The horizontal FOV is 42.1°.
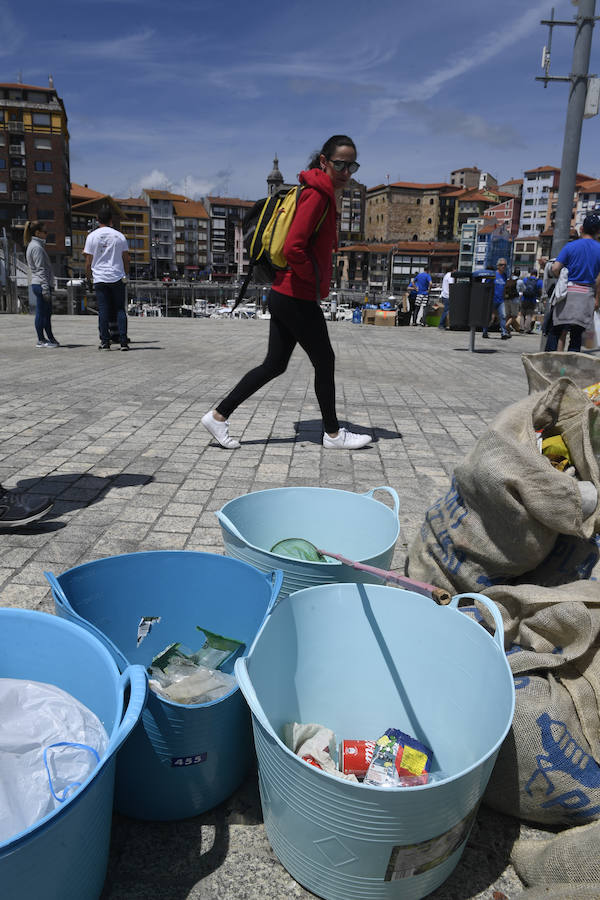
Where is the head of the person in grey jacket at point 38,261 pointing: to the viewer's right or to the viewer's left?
to the viewer's right

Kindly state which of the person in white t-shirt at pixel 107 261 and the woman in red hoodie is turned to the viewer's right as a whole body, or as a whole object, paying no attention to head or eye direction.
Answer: the woman in red hoodie

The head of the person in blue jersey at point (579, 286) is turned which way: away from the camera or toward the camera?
away from the camera

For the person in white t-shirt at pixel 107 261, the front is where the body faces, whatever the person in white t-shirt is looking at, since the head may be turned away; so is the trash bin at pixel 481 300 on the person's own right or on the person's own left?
on the person's own right

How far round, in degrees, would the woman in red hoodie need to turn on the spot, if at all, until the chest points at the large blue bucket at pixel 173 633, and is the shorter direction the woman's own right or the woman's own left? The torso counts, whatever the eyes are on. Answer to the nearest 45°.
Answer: approximately 90° to the woman's own right

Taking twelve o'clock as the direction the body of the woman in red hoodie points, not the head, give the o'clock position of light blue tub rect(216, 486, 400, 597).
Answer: The light blue tub is roughly at 3 o'clock from the woman in red hoodie.

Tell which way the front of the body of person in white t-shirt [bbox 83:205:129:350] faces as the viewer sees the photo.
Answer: away from the camera

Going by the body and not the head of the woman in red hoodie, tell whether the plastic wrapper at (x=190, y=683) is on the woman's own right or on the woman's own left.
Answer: on the woman's own right

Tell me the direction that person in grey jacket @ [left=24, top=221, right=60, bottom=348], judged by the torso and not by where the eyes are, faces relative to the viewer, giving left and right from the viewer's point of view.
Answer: facing to the right of the viewer

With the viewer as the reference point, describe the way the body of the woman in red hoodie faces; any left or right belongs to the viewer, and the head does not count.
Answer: facing to the right of the viewer

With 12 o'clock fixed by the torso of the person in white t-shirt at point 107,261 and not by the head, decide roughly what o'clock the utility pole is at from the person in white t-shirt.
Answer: The utility pole is roughly at 3 o'clock from the person in white t-shirt.
